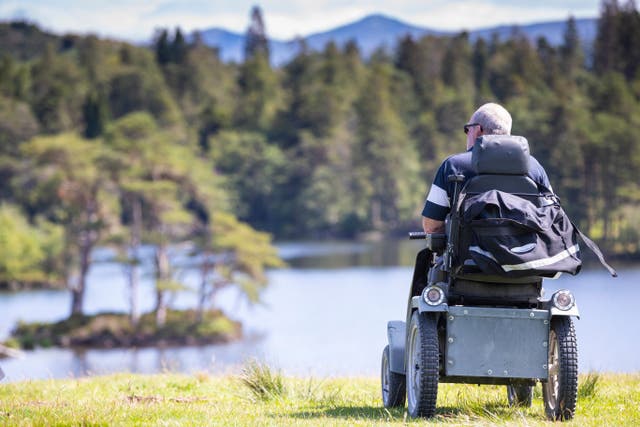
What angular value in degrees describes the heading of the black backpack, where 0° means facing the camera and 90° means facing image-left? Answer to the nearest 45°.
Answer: approximately 0°

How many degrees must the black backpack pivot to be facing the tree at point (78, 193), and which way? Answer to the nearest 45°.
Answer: approximately 135° to its right

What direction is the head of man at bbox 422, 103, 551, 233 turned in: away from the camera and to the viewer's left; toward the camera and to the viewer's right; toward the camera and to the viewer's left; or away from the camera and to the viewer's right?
away from the camera and to the viewer's left
